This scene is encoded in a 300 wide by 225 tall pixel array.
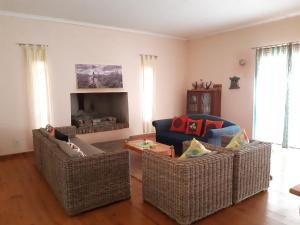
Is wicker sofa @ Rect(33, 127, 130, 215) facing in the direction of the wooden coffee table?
yes

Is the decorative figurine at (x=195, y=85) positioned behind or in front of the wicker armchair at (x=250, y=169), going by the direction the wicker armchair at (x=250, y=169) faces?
in front

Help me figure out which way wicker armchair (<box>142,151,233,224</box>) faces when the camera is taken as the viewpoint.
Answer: facing away from the viewer and to the left of the viewer

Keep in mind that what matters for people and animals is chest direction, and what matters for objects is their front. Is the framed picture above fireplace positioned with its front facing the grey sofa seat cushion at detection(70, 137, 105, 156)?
yes

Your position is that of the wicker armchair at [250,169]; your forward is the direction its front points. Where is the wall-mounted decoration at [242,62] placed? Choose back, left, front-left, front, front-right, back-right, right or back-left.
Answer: front-right

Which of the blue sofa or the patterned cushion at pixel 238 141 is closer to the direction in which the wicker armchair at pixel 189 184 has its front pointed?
the blue sofa

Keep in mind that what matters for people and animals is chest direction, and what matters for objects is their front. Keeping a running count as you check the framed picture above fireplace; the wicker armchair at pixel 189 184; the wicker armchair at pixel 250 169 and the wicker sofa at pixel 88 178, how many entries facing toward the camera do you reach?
1

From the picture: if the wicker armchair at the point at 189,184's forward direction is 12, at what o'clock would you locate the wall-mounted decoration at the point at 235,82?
The wall-mounted decoration is roughly at 2 o'clock from the wicker armchair.

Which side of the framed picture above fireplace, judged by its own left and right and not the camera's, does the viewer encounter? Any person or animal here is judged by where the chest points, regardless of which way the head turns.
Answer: front

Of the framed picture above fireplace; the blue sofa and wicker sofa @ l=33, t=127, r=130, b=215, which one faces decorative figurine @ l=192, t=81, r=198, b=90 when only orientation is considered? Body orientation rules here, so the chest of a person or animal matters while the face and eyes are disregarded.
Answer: the wicker sofa

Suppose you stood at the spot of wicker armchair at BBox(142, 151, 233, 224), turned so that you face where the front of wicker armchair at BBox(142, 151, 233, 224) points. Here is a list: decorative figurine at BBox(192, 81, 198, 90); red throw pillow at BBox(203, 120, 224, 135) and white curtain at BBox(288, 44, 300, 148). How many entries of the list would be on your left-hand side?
0

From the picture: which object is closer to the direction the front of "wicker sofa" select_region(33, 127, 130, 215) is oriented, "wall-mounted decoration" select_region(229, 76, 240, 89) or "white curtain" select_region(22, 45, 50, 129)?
the wall-mounted decoration

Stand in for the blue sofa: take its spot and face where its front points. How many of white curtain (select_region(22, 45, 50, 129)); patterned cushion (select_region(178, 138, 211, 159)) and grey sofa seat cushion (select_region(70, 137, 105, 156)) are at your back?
0

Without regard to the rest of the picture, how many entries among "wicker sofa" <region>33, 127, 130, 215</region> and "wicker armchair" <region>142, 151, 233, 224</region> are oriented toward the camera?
0

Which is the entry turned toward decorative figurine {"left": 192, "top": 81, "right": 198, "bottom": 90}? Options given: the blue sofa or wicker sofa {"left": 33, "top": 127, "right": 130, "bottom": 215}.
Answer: the wicker sofa

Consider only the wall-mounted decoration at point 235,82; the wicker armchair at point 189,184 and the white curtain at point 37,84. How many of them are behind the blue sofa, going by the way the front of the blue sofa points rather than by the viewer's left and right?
1

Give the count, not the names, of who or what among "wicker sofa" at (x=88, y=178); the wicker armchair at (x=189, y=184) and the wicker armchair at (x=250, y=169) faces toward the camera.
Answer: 0

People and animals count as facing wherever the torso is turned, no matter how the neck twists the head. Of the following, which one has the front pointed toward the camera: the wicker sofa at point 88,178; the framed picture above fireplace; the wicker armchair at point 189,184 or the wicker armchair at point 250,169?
the framed picture above fireplace

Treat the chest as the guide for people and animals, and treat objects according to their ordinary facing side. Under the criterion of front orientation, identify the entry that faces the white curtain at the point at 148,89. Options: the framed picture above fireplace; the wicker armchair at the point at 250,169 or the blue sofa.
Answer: the wicker armchair
